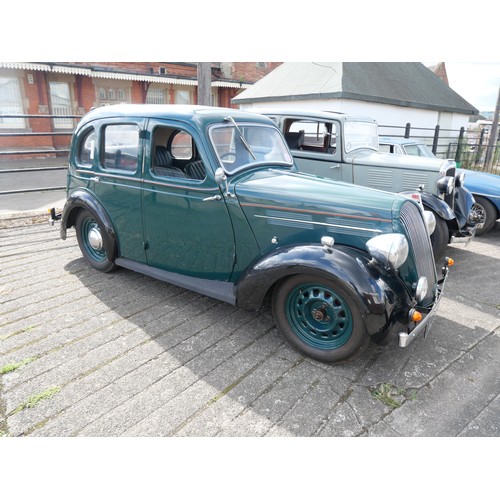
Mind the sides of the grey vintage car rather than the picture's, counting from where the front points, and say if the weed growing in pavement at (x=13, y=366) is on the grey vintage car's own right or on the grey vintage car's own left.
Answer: on the grey vintage car's own right

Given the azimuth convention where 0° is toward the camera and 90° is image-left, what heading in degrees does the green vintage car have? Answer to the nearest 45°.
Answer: approximately 315°

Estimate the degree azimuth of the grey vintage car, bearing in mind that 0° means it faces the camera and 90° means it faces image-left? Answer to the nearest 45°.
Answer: approximately 315°

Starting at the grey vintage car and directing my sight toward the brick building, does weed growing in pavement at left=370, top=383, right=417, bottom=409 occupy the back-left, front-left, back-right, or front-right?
back-left

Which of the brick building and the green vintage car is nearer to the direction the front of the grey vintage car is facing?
the green vintage car

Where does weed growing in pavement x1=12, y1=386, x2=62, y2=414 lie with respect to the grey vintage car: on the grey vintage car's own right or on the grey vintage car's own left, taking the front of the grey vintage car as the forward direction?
on the grey vintage car's own right

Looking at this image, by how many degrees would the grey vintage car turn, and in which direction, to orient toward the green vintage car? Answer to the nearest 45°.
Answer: approximately 45° to its right

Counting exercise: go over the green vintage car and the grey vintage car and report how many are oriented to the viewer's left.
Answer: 0

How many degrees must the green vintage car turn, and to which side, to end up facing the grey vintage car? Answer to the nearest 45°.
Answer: approximately 90° to its left

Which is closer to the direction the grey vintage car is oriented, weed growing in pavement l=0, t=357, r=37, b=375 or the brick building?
the weed growing in pavement

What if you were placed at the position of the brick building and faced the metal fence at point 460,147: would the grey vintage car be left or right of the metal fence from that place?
right

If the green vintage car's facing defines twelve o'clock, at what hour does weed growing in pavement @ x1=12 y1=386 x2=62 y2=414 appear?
The weed growing in pavement is roughly at 3 o'clock from the green vintage car.

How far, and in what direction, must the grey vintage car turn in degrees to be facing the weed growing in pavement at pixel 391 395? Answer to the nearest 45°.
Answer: approximately 45° to its right

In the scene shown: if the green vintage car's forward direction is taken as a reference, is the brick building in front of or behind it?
behind
